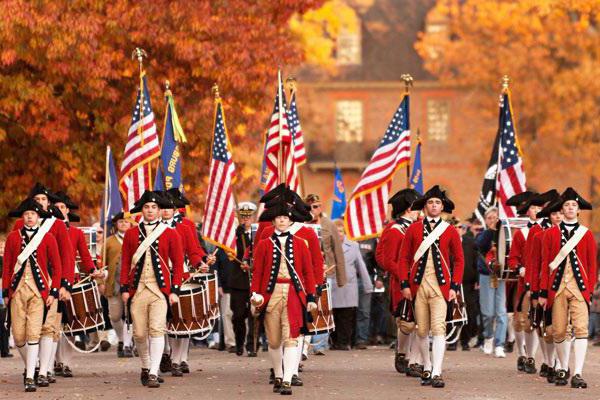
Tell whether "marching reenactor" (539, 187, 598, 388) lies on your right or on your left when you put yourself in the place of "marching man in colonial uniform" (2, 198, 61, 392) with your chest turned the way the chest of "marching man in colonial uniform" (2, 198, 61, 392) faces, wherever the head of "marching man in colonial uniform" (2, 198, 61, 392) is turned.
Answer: on your left

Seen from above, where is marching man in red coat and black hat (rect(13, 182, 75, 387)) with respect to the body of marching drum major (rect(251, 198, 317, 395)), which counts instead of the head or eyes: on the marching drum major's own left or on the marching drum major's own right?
on the marching drum major's own right

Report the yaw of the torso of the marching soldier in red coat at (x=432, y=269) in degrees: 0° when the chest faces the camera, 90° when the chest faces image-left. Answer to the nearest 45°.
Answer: approximately 0°

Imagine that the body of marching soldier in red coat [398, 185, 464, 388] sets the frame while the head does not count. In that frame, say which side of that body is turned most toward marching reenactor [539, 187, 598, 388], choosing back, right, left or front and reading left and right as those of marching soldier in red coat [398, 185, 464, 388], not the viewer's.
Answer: left

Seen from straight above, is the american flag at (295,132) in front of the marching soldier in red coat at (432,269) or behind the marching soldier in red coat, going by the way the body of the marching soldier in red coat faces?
behind

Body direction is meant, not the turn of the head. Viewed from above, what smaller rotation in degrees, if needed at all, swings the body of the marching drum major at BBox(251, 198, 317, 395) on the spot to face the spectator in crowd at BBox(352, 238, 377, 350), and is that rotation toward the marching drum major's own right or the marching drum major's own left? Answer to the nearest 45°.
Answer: approximately 180°

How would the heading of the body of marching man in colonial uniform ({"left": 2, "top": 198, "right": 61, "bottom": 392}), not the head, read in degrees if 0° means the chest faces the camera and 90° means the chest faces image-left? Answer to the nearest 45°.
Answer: approximately 0°

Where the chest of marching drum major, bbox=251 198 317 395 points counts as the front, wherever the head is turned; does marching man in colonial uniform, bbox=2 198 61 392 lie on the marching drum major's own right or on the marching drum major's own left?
on the marching drum major's own right
